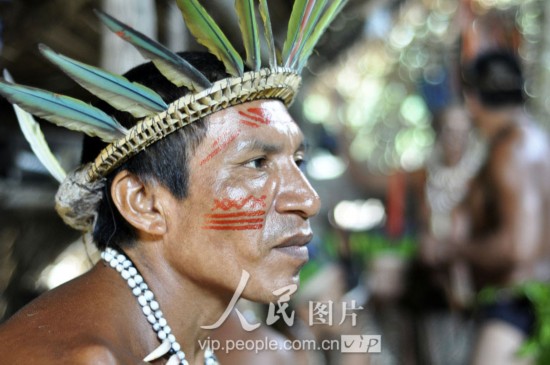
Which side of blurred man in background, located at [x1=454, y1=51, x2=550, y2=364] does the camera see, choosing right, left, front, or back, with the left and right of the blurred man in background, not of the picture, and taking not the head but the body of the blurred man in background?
left

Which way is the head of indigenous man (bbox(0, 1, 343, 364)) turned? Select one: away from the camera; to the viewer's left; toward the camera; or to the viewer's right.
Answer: to the viewer's right

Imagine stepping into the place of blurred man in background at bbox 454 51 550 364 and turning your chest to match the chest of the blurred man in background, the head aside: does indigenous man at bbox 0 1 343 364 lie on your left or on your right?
on your left
